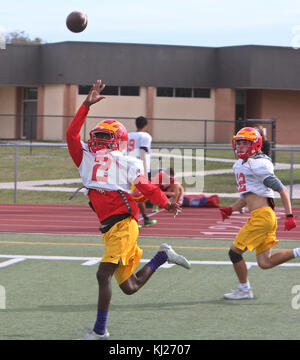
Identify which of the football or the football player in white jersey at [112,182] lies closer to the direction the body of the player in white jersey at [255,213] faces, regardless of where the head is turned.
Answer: the football player in white jersey

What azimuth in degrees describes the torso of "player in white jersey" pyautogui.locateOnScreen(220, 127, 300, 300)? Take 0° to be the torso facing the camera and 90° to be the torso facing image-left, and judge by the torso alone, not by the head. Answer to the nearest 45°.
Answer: approximately 45°

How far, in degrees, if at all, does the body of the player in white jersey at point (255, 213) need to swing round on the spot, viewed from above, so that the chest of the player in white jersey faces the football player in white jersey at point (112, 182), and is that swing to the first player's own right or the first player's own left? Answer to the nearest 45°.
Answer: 0° — they already face them

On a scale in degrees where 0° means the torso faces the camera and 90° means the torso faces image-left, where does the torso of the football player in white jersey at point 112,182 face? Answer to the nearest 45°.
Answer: approximately 45°
